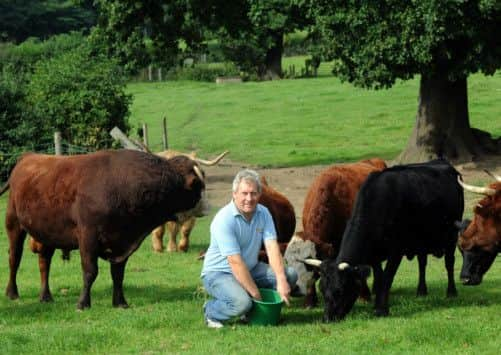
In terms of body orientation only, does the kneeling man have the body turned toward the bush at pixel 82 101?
no

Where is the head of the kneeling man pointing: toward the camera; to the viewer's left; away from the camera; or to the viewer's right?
toward the camera

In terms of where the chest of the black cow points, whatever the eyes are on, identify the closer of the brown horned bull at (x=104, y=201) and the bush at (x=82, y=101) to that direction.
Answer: the brown horned bull

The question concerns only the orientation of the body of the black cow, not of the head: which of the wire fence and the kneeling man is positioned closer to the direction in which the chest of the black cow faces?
the kneeling man

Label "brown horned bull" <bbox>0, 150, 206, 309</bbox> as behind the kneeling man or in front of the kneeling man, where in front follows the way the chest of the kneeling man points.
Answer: behind

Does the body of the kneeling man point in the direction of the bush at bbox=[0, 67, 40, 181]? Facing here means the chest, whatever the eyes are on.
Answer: no

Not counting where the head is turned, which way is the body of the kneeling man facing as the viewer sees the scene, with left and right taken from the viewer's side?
facing the viewer and to the right of the viewer

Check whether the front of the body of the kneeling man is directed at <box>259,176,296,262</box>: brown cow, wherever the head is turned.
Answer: no

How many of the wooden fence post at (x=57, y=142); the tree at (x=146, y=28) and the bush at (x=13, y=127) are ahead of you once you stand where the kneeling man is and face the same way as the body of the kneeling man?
0

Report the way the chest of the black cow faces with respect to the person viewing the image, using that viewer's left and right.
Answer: facing the viewer and to the left of the viewer

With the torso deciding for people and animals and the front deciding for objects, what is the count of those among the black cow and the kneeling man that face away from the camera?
0

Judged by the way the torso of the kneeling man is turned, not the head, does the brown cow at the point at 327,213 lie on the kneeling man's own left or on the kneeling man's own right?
on the kneeling man's own left

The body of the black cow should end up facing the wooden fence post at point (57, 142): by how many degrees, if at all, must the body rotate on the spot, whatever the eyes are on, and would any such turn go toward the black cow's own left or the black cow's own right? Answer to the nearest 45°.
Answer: approximately 90° to the black cow's own right

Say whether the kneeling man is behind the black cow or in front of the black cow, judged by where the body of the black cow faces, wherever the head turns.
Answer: in front

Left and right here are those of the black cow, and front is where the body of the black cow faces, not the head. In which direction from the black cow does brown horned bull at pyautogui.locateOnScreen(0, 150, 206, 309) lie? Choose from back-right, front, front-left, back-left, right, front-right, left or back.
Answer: front-right

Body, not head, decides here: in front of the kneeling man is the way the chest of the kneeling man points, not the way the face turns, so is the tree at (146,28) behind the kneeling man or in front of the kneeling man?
behind
